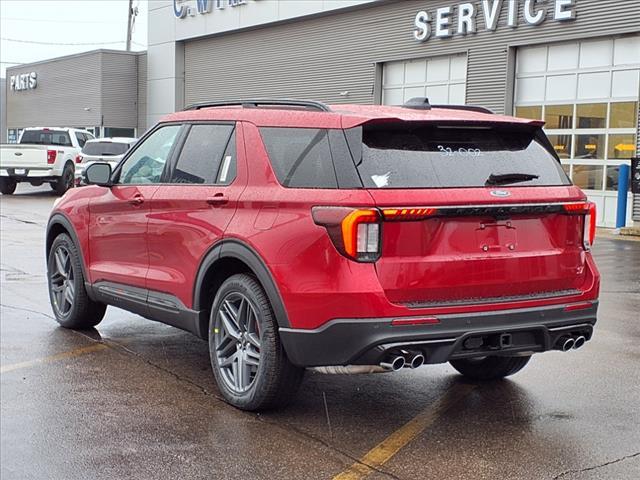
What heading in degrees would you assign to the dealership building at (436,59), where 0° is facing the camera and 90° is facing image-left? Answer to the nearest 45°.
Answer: approximately 45°

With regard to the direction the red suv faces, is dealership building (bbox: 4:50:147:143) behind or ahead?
ahead

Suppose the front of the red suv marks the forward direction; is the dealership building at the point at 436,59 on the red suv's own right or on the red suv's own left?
on the red suv's own right

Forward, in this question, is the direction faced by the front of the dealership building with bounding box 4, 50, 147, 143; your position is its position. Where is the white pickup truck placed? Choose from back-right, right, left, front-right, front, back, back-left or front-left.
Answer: front-left

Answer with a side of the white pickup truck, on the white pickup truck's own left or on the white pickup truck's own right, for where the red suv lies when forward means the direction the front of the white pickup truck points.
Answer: on the white pickup truck's own right

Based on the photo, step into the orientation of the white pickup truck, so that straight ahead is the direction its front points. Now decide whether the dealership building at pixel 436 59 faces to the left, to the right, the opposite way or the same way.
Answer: the opposite way

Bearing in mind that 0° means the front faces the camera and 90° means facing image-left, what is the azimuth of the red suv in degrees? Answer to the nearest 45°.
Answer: approximately 135°

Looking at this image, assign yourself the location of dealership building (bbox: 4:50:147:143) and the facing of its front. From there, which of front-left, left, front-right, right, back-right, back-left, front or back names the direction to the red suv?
front-left

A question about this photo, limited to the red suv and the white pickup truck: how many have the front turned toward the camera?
0

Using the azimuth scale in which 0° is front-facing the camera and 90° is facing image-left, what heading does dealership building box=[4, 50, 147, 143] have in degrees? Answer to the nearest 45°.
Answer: approximately 45°

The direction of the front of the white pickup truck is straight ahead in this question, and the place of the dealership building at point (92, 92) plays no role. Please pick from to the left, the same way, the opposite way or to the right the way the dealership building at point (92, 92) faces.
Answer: the opposite way
